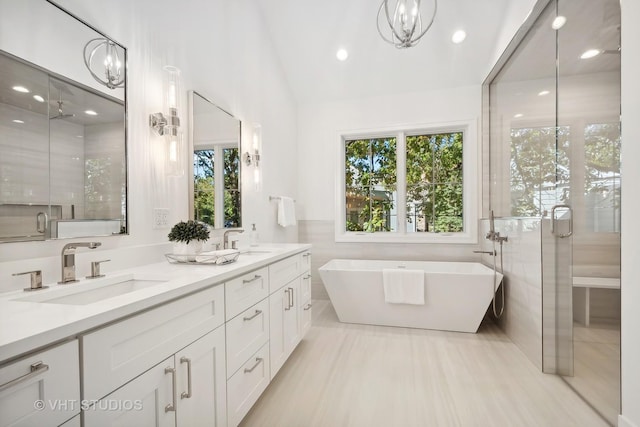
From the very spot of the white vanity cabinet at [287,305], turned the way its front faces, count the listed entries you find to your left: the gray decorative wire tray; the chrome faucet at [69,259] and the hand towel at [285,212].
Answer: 1

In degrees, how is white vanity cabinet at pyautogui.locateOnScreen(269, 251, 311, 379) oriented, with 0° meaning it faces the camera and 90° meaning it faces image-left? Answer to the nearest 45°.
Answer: approximately 270°

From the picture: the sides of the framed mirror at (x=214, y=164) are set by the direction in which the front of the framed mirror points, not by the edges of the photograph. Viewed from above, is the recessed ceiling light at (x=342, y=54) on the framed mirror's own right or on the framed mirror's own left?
on the framed mirror's own left

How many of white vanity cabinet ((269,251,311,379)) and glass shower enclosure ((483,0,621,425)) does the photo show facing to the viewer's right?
1

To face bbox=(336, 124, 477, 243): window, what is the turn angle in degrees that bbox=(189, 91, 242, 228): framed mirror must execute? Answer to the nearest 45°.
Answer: approximately 45° to its left

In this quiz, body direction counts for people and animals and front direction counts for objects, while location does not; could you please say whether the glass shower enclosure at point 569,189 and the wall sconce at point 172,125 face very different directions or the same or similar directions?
very different directions

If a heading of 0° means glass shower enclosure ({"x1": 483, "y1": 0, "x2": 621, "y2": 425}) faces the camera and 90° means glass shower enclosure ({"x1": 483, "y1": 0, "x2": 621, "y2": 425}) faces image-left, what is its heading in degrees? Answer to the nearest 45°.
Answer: approximately 45°

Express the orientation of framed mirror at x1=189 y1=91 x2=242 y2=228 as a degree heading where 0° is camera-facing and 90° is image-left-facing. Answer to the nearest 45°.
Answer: approximately 315°

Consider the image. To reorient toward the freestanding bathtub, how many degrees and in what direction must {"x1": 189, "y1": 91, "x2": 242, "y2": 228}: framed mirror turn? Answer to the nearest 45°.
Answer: approximately 45° to its left

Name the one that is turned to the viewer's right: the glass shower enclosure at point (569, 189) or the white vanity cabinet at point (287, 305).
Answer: the white vanity cabinet
